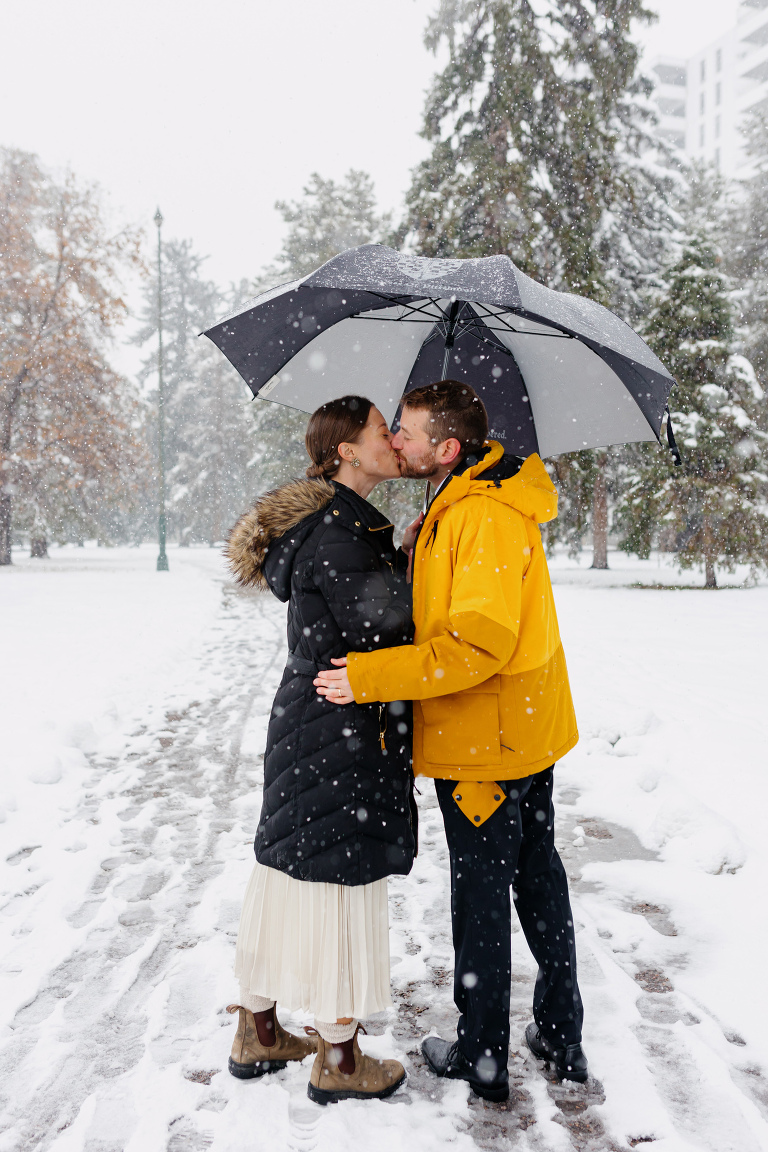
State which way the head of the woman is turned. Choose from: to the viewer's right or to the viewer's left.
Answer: to the viewer's right

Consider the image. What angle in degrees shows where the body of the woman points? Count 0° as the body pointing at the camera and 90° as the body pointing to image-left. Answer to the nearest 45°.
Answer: approximately 270°

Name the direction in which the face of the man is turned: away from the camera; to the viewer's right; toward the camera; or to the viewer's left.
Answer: to the viewer's left
